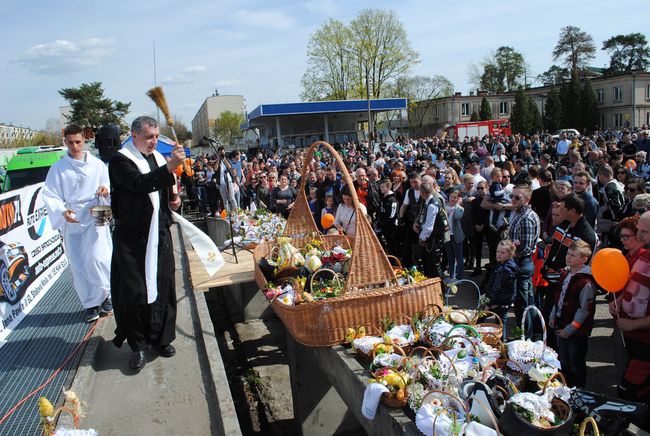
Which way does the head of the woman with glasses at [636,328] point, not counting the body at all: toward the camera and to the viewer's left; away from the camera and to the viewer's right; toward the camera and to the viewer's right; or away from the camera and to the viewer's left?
toward the camera and to the viewer's left

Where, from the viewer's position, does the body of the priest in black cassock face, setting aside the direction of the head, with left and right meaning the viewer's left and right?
facing the viewer and to the right of the viewer

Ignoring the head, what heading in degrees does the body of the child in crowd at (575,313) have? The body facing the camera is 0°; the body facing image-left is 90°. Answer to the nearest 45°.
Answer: approximately 45°

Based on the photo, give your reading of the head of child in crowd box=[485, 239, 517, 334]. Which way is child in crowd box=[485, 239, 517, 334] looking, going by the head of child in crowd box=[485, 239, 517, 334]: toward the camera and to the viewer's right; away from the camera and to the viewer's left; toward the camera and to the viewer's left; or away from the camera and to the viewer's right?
toward the camera and to the viewer's left

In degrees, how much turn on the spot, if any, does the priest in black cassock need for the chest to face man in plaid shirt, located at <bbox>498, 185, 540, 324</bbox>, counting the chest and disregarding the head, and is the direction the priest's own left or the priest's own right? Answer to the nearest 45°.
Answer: approximately 45° to the priest's own left

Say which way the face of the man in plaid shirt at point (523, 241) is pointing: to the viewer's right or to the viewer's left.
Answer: to the viewer's left

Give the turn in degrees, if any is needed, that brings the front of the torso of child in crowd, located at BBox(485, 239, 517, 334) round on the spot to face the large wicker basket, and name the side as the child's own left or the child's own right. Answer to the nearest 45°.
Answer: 0° — they already face it

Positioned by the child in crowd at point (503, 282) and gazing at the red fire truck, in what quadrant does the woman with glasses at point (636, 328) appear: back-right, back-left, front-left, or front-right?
back-right

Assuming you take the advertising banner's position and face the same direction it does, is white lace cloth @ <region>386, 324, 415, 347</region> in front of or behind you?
in front

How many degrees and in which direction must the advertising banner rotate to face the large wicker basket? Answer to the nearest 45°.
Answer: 0° — it already faces it

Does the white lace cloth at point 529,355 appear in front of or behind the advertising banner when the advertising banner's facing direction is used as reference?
in front

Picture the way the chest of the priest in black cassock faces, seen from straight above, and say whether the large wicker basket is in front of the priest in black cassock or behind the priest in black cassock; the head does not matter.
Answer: in front
